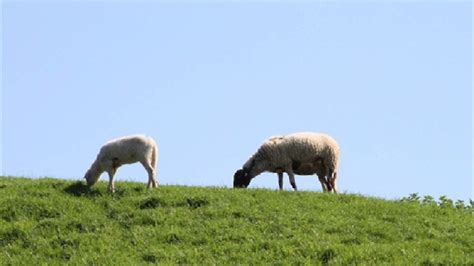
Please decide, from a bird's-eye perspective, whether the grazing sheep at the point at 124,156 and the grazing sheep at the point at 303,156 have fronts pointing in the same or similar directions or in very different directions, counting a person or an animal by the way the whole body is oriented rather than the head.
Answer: same or similar directions

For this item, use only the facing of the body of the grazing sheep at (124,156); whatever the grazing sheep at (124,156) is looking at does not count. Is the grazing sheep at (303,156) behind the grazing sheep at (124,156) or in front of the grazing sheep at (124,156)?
behind

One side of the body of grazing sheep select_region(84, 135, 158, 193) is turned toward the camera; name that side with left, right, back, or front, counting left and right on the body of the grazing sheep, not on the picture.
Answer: left

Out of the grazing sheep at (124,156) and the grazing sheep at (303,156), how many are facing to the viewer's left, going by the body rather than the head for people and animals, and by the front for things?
2

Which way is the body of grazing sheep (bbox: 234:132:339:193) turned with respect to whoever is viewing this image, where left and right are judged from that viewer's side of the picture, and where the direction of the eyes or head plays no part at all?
facing to the left of the viewer

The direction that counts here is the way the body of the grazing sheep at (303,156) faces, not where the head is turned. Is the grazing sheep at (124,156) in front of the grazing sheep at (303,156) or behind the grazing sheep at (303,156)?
in front
